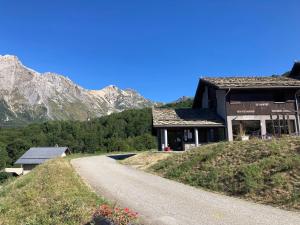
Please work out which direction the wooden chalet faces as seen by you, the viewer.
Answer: facing the viewer

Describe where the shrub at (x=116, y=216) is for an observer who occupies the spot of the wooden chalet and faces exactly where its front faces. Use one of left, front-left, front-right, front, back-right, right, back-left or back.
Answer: front
